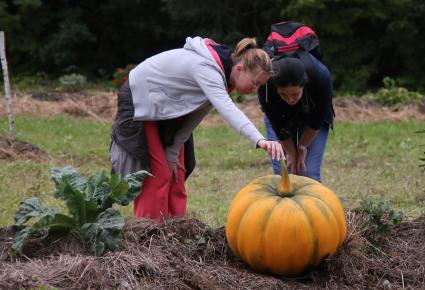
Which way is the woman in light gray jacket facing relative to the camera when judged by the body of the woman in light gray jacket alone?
to the viewer's right

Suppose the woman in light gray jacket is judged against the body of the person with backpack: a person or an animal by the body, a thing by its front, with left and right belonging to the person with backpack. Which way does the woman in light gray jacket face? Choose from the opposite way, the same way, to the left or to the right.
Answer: to the left

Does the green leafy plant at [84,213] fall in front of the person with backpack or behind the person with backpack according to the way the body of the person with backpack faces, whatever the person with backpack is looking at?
in front

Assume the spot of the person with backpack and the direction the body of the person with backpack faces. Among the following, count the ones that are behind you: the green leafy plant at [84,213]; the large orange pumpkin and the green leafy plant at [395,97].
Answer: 1

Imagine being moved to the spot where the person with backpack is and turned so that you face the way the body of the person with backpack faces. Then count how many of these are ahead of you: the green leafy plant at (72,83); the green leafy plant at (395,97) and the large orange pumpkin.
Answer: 1

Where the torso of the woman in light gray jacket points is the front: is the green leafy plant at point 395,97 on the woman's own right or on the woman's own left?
on the woman's own left

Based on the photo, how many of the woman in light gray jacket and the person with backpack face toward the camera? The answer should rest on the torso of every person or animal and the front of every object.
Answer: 1

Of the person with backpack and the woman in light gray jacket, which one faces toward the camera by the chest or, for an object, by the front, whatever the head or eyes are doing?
the person with backpack

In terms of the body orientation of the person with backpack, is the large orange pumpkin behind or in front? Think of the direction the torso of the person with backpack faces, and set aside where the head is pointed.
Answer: in front

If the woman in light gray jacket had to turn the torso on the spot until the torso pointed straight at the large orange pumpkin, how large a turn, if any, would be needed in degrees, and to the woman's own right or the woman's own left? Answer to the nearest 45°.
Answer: approximately 45° to the woman's own right

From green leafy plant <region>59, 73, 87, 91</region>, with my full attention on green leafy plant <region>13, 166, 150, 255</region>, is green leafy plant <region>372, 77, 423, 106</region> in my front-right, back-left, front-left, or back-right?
front-left

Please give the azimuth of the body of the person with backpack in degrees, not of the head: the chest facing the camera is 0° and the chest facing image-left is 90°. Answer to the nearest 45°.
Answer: approximately 0°
